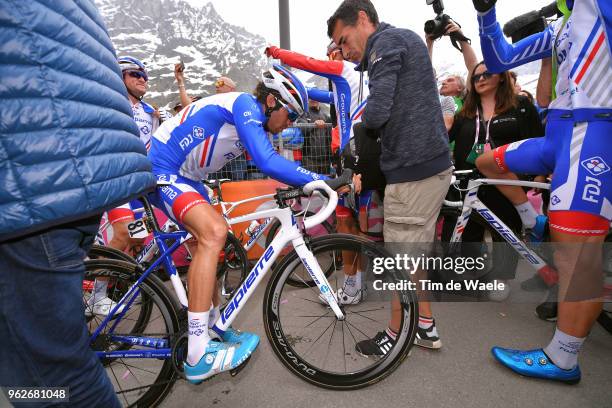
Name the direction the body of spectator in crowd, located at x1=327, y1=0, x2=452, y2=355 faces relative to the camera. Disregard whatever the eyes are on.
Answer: to the viewer's left

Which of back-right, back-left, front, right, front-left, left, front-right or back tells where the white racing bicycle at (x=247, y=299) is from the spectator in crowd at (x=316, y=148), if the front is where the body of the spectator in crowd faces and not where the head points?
front

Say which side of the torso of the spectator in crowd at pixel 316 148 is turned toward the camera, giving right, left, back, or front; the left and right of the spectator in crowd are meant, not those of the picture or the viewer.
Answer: front

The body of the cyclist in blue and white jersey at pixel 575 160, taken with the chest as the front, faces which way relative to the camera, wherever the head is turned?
to the viewer's left

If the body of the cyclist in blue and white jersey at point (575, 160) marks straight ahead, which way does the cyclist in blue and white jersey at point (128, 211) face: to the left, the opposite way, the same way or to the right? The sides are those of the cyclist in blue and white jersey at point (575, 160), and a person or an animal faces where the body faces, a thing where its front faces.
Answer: the opposite way

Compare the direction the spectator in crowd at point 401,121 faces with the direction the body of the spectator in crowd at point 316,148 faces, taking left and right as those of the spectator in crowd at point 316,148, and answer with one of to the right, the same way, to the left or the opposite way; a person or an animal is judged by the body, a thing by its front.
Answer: to the right

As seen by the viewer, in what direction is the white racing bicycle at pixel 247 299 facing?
to the viewer's right

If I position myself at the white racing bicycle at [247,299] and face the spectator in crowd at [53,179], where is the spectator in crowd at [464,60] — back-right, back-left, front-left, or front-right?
back-left

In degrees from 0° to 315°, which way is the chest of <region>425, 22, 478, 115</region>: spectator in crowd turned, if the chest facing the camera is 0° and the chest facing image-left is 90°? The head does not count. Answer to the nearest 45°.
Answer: approximately 45°

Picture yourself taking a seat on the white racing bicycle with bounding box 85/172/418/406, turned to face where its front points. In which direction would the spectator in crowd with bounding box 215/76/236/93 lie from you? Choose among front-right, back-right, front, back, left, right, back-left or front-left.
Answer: left

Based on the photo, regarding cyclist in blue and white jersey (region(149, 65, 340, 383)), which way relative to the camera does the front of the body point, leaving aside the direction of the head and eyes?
to the viewer's right

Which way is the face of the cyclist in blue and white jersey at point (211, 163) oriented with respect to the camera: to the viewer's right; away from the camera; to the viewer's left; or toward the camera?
to the viewer's right

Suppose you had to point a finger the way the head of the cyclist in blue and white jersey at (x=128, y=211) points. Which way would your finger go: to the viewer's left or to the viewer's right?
to the viewer's right

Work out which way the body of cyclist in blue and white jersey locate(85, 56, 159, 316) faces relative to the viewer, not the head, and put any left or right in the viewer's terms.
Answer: facing the viewer and to the right of the viewer

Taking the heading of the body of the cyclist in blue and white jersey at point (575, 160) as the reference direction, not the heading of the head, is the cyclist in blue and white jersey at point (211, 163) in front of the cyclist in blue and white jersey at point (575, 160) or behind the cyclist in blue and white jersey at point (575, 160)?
in front

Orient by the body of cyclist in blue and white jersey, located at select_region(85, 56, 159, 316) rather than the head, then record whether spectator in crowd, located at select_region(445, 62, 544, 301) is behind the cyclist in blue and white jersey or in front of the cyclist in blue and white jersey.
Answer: in front

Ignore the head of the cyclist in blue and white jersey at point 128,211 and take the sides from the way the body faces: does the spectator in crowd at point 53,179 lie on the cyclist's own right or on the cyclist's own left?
on the cyclist's own right

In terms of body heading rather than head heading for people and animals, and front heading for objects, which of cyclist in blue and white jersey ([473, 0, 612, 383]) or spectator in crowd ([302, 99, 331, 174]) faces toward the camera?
the spectator in crowd
